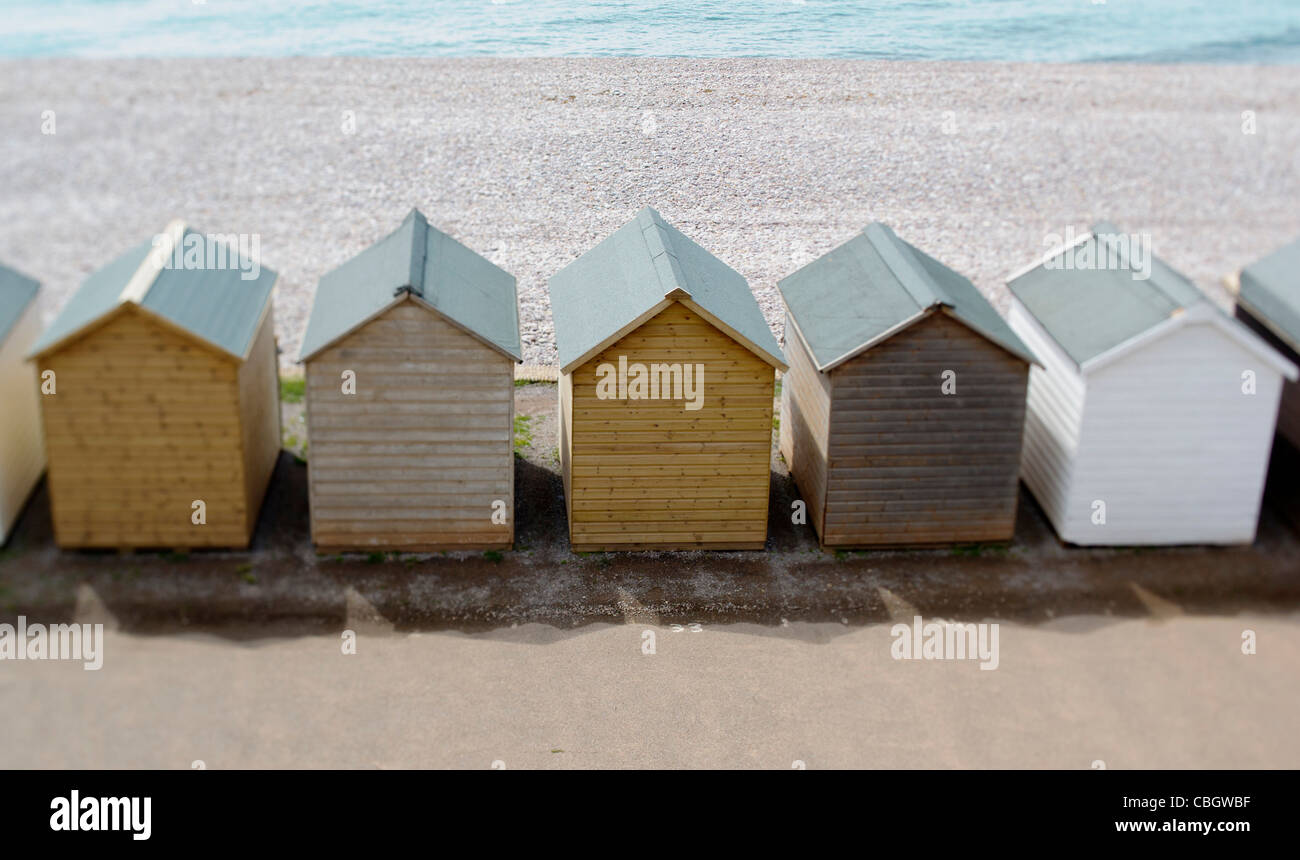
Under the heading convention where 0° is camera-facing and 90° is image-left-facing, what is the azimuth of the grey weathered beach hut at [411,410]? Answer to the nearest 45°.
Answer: approximately 180°

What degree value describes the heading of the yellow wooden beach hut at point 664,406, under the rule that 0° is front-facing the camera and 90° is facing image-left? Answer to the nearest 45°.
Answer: approximately 180°

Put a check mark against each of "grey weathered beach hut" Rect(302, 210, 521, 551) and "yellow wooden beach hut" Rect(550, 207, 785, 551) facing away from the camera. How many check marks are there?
2

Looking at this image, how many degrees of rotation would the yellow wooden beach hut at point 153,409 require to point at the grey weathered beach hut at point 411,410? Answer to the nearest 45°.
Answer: approximately 90° to its right

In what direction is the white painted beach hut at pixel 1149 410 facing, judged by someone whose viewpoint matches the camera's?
facing away from the viewer and to the left of the viewer

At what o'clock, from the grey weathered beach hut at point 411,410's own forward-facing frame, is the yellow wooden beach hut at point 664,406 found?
The yellow wooden beach hut is roughly at 3 o'clock from the grey weathered beach hut.

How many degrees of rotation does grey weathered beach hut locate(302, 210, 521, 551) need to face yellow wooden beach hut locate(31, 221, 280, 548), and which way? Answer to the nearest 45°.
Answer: approximately 90° to its left

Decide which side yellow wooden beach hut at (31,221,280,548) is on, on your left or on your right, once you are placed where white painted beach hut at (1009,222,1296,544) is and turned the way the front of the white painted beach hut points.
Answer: on your left

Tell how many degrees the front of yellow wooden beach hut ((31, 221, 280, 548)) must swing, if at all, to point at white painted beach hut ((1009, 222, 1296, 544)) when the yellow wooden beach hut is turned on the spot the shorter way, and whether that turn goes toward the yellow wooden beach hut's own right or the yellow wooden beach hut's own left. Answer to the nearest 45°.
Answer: approximately 90° to the yellow wooden beach hut's own right

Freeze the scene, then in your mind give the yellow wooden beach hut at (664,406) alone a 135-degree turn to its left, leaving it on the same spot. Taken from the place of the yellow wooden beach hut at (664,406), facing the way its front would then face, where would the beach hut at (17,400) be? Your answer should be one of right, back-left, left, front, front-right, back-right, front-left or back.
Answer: front-right

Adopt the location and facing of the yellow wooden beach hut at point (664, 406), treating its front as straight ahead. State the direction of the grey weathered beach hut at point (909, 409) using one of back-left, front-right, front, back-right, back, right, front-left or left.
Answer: right

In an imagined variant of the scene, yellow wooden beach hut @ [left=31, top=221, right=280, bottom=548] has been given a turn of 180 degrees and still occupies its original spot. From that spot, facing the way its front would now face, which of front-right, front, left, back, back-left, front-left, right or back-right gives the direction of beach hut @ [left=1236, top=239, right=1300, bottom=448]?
left

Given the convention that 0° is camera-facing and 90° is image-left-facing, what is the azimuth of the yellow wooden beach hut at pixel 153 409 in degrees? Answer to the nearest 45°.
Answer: approximately 180°

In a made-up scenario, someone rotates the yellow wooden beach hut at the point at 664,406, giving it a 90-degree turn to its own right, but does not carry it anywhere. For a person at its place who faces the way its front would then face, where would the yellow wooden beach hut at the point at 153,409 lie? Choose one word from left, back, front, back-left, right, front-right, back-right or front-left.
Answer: back
